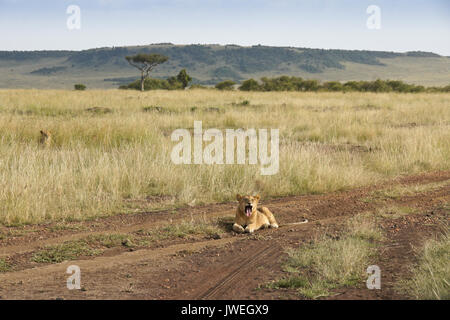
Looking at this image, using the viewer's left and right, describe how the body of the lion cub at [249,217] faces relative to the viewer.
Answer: facing the viewer and to the left of the viewer

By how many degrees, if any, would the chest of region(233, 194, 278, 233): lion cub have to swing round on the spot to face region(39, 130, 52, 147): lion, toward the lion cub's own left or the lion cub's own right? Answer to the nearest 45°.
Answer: approximately 90° to the lion cub's own right
